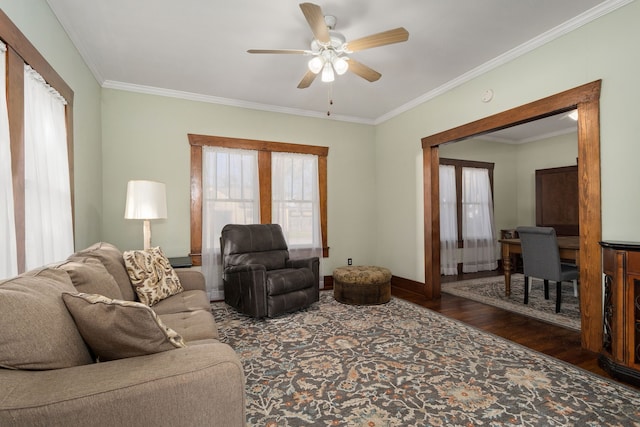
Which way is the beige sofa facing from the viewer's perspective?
to the viewer's right

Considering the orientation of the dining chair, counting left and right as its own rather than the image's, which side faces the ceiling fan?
back

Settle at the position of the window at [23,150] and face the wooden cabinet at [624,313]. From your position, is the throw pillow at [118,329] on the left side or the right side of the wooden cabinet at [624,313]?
right

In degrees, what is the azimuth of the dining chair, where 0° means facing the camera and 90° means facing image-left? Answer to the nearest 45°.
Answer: approximately 225°

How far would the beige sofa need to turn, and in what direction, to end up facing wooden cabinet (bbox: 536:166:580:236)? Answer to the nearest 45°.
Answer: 0° — it already faces it

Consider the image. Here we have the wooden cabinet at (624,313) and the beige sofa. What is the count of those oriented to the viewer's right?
1

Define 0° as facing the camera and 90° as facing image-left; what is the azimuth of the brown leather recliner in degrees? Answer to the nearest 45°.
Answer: approximately 315°

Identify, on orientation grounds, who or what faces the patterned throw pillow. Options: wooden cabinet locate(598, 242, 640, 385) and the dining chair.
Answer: the wooden cabinet

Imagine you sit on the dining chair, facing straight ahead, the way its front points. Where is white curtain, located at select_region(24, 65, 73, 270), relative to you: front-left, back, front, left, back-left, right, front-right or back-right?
back

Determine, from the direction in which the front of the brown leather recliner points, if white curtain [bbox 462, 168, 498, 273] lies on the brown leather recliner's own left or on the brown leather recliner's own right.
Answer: on the brown leather recliner's own left

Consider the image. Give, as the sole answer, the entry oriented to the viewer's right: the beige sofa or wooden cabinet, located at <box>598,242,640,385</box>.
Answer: the beige sofa

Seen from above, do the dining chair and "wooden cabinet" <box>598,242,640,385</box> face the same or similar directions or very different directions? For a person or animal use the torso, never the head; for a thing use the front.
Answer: very different directions

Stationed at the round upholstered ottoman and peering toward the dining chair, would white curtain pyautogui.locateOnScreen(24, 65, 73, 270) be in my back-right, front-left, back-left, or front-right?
back-right

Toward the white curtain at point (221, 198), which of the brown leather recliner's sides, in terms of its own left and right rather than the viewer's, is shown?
back
